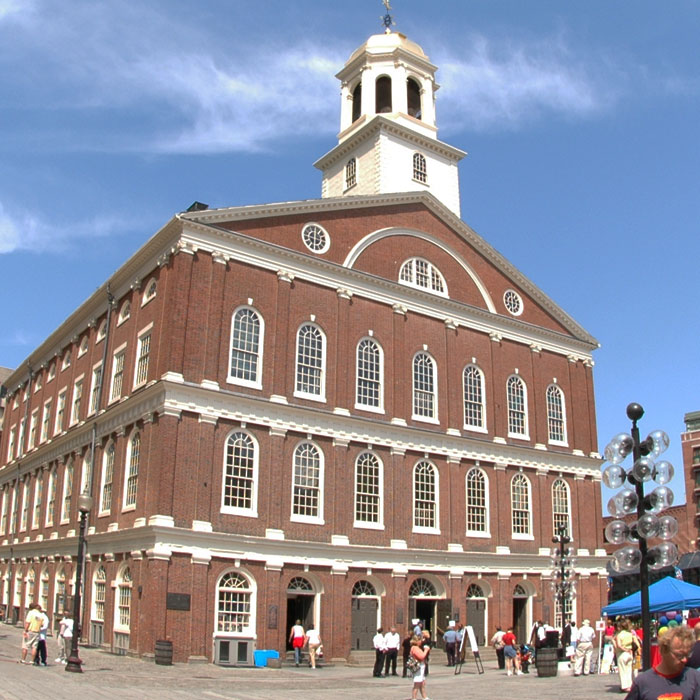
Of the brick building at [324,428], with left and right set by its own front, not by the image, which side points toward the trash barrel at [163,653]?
right

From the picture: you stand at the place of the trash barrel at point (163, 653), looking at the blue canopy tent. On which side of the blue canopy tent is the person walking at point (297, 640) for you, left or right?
left

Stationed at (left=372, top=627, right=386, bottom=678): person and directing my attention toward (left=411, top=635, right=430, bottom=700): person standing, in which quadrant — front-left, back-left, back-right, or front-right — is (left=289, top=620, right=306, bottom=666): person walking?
back-right

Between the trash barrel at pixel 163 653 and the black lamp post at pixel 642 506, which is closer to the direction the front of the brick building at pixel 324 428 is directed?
the black lamp post

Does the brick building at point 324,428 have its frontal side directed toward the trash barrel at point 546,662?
yes

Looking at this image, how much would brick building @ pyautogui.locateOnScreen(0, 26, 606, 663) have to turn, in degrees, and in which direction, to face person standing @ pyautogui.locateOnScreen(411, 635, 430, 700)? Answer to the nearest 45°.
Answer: approximately 45° to its right

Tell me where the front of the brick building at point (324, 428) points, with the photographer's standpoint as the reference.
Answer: facing the viewer and to the right of the viewer
